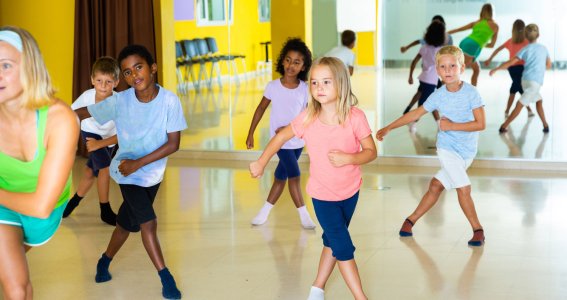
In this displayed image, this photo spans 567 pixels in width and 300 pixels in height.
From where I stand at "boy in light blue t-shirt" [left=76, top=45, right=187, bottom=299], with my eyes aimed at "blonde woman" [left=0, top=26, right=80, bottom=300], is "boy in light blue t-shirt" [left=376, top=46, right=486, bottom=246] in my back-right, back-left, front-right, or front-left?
back-left

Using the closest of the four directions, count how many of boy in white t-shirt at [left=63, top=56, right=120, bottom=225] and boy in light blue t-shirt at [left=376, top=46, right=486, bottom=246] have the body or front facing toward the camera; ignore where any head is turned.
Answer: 2

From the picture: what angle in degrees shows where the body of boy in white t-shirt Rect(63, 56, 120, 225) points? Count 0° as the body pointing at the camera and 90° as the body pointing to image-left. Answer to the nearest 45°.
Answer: approximately 0°

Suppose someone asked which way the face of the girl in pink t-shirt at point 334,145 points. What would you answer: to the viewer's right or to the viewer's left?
to the viewer's left
